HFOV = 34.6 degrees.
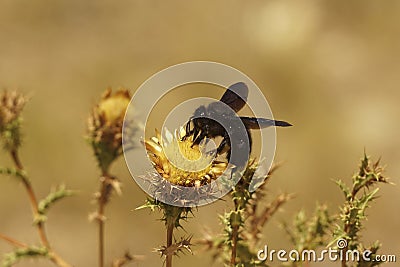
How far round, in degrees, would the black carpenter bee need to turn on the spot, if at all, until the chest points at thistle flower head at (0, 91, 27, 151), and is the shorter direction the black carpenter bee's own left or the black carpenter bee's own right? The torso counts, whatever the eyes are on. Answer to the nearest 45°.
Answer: approximately 45° to the black carpenter bee's own right

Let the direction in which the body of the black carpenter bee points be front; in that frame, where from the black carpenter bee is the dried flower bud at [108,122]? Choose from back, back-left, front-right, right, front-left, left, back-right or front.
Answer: front-right

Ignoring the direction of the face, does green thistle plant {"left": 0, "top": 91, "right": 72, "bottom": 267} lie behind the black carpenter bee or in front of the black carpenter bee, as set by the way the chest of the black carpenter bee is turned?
in front

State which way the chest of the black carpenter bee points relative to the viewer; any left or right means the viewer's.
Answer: facing to the left of the viewer
